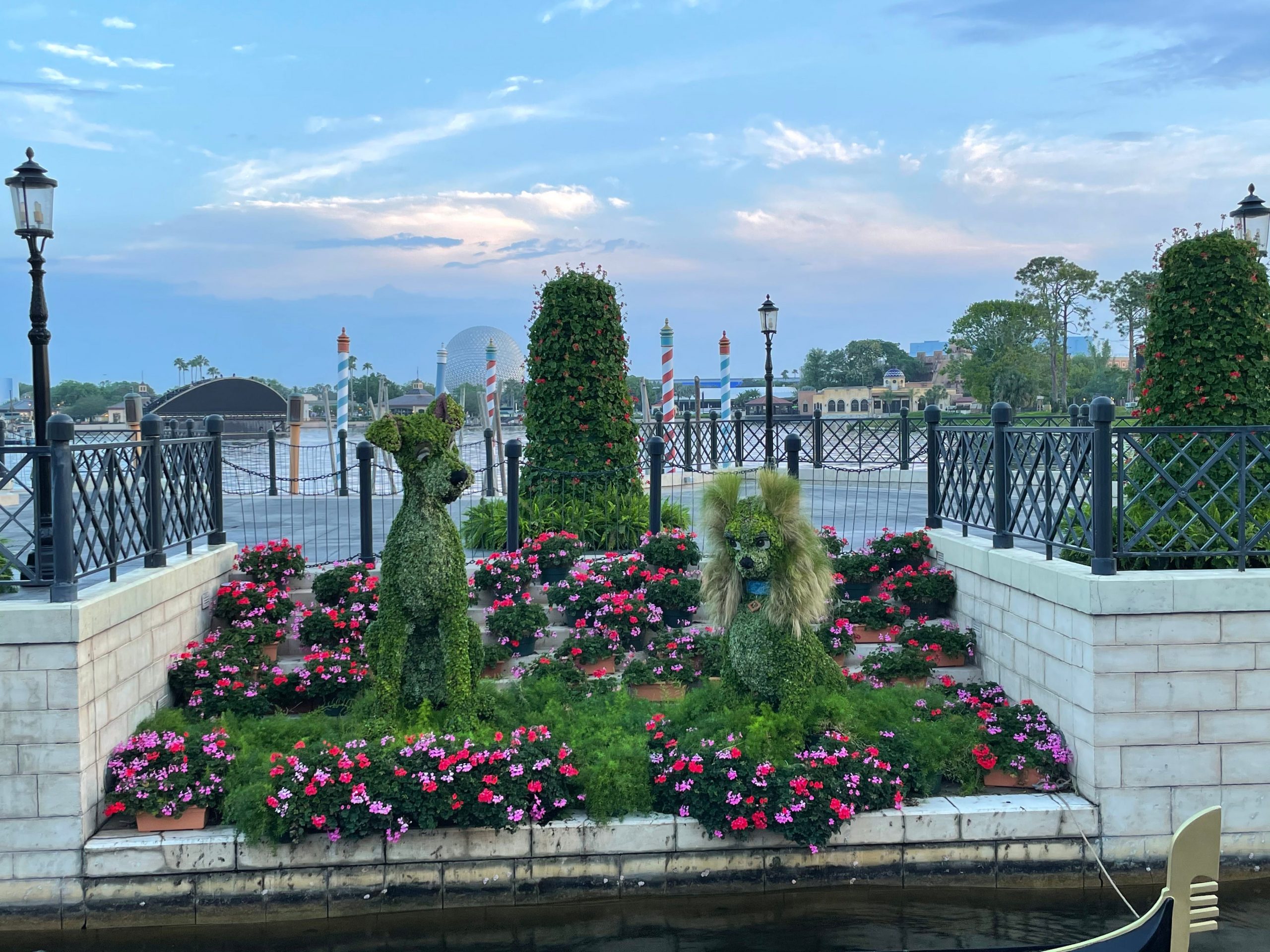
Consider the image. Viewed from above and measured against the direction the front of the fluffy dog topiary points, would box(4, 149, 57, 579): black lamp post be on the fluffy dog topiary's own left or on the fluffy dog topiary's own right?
on the fluffy dog topiary's own right

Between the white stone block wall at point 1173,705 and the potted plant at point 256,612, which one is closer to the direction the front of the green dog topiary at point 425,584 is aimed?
the white stone block wall

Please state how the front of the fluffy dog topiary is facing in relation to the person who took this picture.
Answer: facing the viewer and to the left of the viewer

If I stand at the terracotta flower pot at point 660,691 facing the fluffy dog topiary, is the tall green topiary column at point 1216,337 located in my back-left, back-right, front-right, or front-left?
front-left

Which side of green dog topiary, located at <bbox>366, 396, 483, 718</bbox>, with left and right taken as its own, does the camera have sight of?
front

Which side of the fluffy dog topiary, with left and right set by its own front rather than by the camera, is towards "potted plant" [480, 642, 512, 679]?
right

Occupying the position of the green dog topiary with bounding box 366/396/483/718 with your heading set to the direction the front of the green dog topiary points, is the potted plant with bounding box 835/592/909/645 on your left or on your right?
on your left

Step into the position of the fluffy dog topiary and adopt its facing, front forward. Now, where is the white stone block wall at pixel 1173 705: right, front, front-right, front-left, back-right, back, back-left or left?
back-left

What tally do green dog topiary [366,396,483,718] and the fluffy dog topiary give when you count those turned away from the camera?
0

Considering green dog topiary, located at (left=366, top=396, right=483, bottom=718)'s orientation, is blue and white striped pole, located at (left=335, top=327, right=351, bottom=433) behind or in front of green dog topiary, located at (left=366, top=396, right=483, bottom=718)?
behind

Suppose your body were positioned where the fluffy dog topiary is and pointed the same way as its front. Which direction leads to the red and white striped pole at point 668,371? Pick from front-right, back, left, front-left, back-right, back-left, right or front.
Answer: back-right

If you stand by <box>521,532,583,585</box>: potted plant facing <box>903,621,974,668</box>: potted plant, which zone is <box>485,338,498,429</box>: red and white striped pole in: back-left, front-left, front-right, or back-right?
back-left

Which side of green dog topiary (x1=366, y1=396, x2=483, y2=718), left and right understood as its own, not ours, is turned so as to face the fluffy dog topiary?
left

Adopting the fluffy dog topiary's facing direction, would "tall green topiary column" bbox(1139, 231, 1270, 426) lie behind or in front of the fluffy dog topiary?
behind
